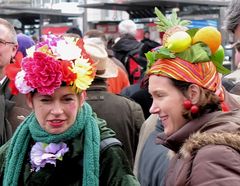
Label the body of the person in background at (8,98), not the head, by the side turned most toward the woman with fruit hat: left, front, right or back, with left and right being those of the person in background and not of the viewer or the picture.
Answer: left

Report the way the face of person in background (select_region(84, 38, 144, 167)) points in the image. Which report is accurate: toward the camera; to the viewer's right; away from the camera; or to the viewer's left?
away from the camera

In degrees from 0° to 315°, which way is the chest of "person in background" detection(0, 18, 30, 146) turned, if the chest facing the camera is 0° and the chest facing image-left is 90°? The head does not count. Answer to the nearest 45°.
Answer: approximately 45°

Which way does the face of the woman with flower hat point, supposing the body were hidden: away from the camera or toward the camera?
toward the camera

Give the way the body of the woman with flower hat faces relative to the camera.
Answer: toward the camera

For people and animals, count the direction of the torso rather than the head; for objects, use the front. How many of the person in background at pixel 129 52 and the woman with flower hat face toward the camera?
1

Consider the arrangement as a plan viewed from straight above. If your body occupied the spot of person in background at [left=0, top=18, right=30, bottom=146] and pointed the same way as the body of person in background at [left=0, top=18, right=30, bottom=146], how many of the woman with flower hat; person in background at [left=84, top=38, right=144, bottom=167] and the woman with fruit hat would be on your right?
0

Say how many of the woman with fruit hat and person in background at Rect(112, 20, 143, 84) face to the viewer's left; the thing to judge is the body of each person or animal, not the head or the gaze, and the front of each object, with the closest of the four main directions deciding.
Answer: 1

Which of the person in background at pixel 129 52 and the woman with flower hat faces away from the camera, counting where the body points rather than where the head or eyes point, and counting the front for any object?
the person in background

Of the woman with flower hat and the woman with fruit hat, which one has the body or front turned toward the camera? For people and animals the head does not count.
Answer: the woman with flower hat

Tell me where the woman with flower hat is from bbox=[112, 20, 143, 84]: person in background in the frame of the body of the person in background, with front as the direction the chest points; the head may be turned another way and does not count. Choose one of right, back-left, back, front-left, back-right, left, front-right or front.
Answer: back

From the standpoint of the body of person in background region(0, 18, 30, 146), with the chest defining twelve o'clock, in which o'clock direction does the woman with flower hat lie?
The woman with flower hat is roughly at 10 o'clock from the person in background.

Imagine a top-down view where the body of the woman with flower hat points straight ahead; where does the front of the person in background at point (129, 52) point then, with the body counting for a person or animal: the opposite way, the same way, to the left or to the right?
the opposite way

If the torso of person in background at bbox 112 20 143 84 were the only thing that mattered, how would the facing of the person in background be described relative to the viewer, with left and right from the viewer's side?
facing away from the viewer

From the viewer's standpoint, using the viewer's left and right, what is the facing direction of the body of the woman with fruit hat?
facing to the left of the viewer

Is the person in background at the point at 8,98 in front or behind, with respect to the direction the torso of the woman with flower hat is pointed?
behind
